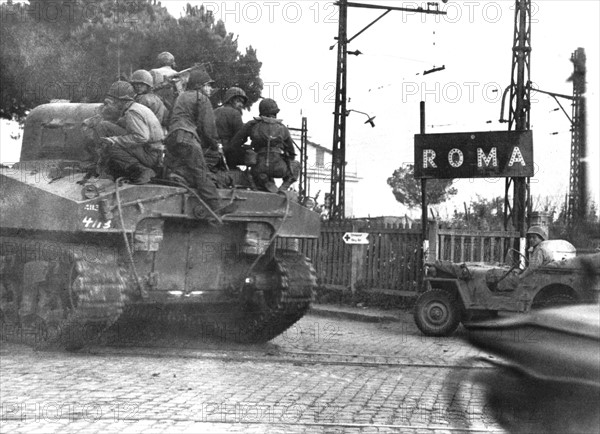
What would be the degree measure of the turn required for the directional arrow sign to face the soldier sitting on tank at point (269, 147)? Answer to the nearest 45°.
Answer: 0° — it already faces them

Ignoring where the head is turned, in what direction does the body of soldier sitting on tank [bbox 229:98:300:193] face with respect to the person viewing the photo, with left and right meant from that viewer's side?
facing away from the viewer

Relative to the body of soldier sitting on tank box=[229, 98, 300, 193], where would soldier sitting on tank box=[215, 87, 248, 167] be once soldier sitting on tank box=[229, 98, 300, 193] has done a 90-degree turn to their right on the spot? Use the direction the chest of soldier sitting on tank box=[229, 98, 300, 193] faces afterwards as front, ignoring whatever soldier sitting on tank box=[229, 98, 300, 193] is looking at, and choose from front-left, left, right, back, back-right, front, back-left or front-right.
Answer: back-left

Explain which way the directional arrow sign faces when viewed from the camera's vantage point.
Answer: facing the viewer

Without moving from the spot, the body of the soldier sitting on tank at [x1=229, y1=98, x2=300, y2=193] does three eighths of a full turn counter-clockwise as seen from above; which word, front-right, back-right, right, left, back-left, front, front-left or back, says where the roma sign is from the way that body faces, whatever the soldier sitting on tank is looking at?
back
